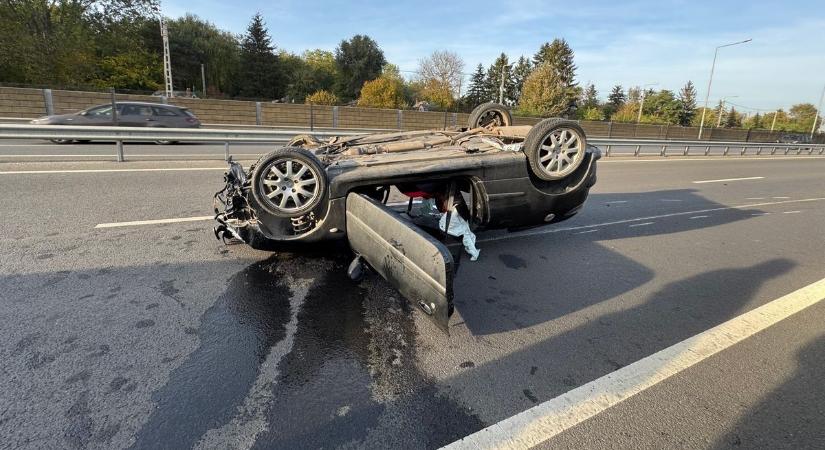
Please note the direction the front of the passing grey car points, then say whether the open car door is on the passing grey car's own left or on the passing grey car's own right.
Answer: on the passing grey car's own left

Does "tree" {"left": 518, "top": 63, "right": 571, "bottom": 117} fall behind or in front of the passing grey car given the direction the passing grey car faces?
behind

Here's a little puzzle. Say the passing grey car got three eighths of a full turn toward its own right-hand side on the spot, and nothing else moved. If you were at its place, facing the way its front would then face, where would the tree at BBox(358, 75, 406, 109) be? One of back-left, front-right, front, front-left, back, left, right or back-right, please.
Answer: front

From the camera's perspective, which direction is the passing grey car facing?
to the viewer's left
